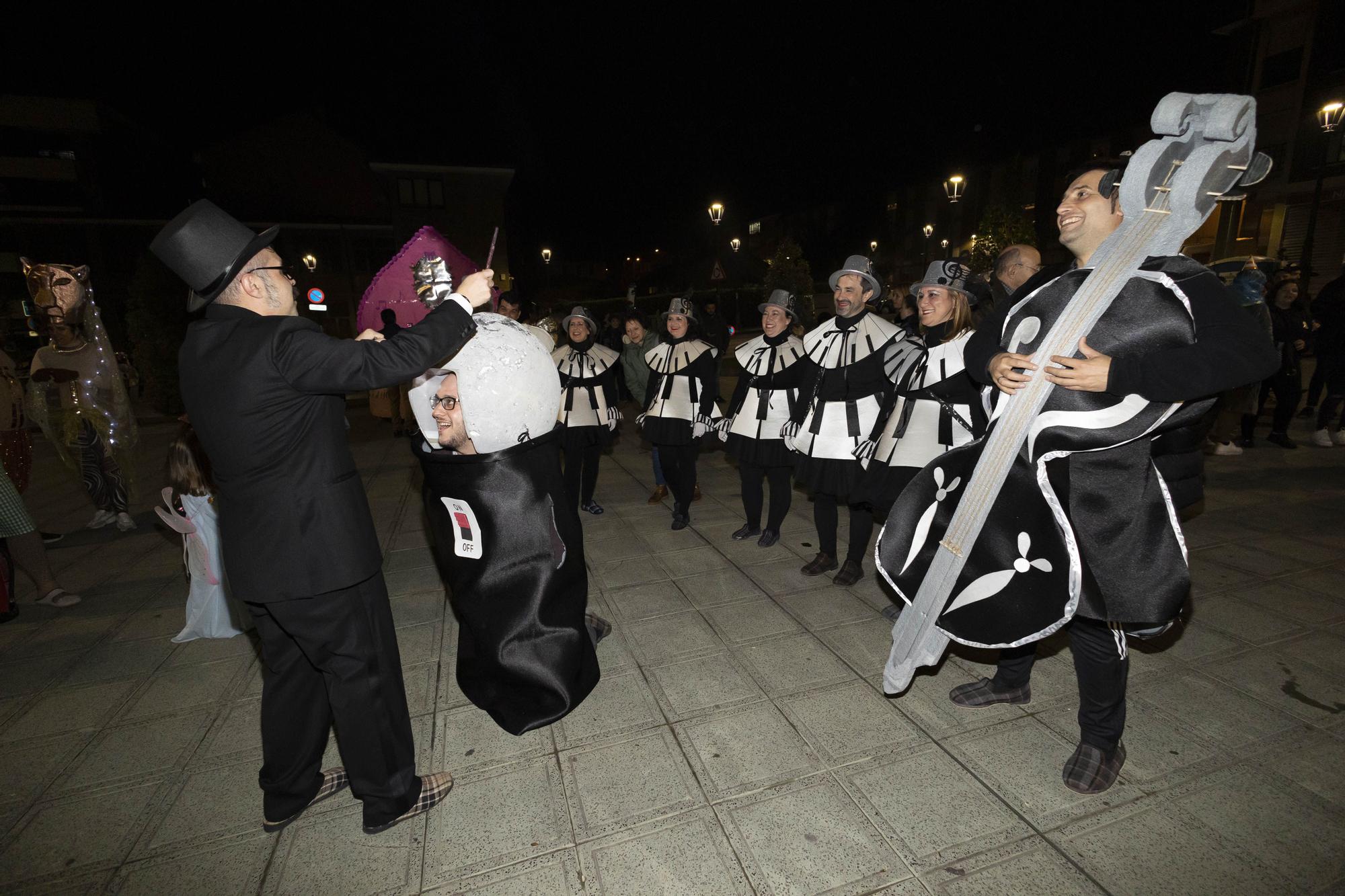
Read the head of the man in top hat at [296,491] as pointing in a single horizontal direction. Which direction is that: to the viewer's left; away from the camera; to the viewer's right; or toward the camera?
to the viewer's right

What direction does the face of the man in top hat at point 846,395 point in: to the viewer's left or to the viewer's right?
to the viewer's left

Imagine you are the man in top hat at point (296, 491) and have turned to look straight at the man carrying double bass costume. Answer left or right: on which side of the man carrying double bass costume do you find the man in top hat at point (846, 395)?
left

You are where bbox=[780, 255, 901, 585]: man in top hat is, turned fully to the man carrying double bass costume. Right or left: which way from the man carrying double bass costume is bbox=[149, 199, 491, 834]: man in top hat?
right

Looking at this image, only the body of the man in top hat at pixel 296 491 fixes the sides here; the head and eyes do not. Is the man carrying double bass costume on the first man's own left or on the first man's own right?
on the first man's own right

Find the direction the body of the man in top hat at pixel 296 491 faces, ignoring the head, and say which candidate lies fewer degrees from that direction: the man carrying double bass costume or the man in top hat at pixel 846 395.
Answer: the man in top hat

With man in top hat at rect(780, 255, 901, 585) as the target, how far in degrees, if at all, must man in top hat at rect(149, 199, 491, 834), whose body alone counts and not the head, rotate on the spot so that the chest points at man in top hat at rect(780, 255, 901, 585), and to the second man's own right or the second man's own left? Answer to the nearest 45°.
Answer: approximately 45° to the second man's own right

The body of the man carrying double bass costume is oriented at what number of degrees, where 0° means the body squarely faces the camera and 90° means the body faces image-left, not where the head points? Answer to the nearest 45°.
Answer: approximately 45°

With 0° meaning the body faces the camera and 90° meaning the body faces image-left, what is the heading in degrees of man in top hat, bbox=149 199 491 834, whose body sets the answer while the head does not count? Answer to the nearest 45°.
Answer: approximately 225°

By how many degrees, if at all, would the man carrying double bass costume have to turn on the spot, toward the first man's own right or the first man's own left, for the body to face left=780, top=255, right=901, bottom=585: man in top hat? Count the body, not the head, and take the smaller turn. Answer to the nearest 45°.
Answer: approximately 90° to the first man's own right
